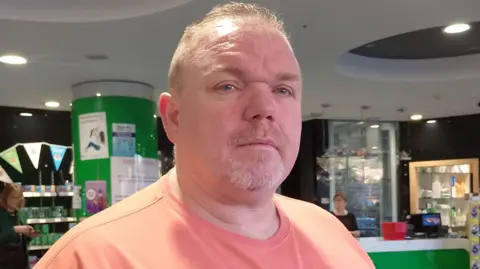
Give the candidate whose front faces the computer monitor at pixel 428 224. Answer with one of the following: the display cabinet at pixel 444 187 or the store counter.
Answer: the display cabinet

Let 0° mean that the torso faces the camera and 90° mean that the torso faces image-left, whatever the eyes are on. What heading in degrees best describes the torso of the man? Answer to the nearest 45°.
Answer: approximately 315°

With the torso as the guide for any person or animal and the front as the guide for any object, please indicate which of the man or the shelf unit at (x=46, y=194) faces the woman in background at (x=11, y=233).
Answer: the shelf unit

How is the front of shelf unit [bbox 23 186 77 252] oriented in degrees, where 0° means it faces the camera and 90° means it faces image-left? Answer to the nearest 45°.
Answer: approximately 0°

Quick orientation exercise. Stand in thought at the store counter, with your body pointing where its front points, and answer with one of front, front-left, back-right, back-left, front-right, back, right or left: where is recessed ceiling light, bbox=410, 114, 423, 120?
back

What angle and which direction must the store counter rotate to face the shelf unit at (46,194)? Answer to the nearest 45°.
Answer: approximately 90° to its right

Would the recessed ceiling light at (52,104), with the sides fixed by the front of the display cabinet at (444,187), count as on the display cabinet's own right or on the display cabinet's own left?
on the display cabinet's own right
